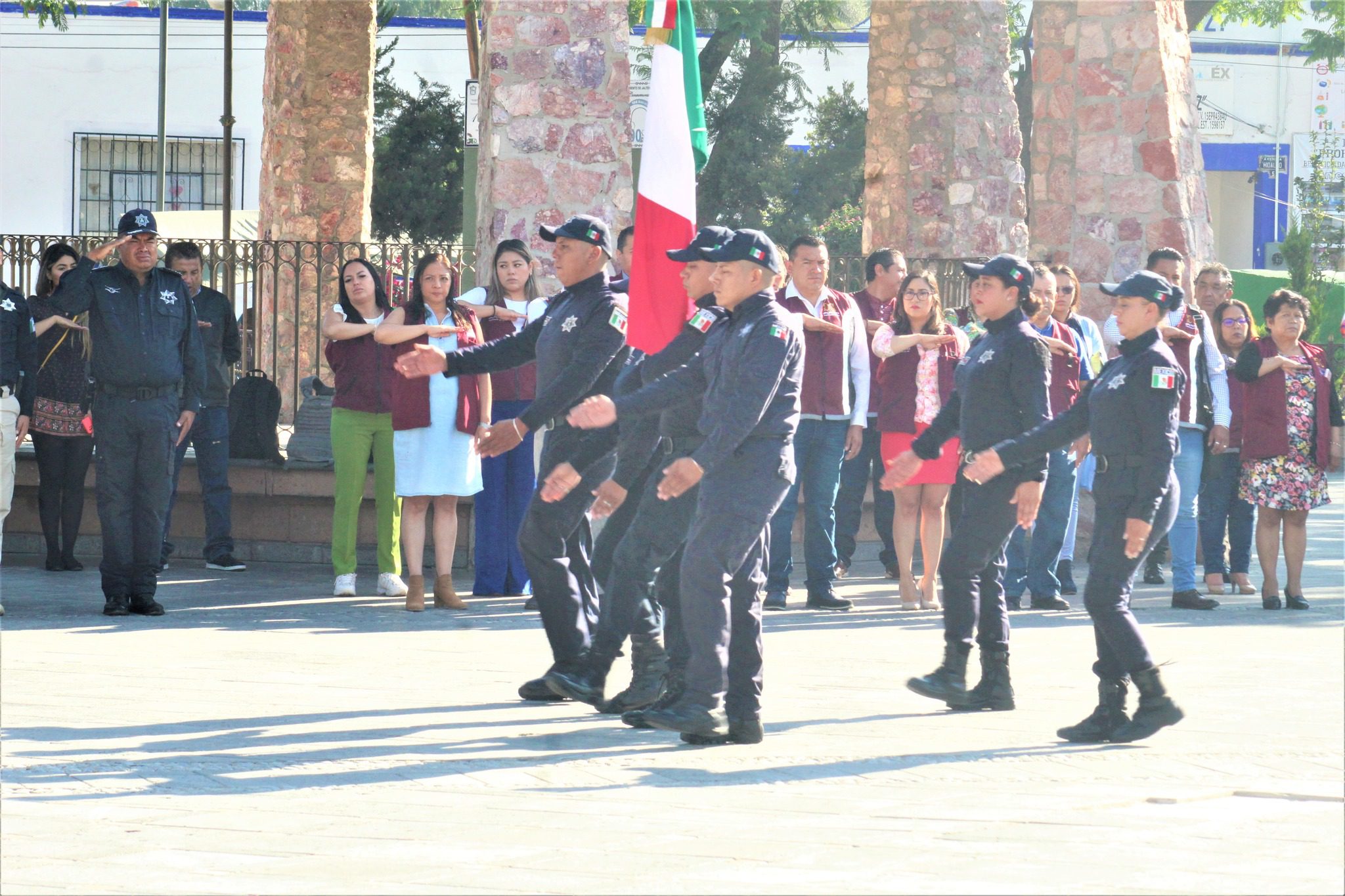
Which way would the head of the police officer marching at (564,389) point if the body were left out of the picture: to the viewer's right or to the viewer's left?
to the viewer's left

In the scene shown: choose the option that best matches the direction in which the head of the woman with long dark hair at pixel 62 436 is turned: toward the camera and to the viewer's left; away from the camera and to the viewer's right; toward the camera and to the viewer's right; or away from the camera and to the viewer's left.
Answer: toward the camera and to the viewer's right

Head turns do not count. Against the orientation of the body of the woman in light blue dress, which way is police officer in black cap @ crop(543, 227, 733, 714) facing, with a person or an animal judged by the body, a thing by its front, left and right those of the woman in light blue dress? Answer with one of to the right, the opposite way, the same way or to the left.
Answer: to the right

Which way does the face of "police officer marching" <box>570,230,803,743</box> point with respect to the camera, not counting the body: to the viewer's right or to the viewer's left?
to the viewer's left

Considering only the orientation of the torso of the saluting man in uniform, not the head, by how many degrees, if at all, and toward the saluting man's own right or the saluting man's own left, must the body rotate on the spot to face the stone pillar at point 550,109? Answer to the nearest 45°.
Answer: approximately 135° to the saluting man's own left

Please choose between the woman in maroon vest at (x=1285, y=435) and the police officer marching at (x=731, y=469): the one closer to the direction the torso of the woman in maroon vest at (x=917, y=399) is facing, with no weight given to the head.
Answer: the police officer marching

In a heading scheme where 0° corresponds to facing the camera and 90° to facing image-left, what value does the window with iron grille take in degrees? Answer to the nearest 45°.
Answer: approximately 0°

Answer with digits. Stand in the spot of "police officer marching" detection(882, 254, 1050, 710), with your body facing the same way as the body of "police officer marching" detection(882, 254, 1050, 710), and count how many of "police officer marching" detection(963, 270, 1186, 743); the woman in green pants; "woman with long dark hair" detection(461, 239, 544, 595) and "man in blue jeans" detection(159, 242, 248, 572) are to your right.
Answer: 3

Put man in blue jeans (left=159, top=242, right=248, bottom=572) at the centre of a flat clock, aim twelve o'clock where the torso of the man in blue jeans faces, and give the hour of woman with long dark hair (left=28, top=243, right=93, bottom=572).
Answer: The woman with long dark hair is roughly at 3 o'clock from the man in blue jeans.

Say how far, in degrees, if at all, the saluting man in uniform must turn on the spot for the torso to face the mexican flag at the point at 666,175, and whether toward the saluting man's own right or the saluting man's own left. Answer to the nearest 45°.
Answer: approximately 45° to the saluting man's own left
